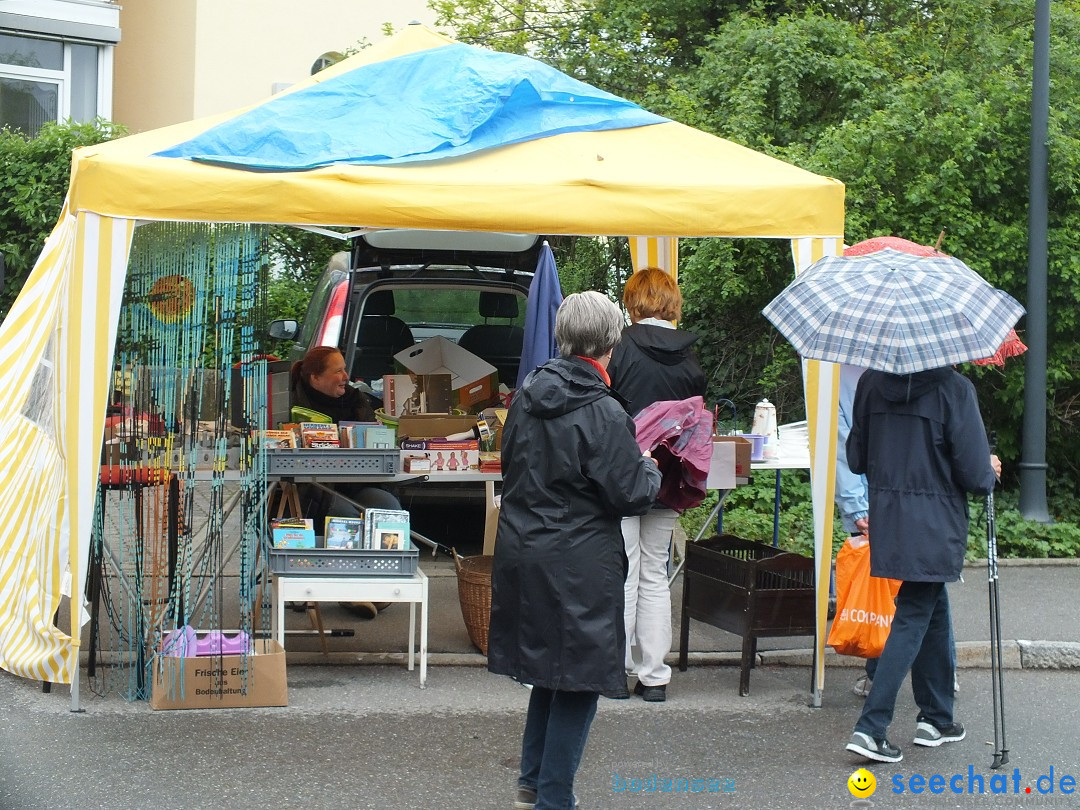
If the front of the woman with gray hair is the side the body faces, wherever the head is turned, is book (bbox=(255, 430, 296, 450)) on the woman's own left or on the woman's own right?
on the woman's own left

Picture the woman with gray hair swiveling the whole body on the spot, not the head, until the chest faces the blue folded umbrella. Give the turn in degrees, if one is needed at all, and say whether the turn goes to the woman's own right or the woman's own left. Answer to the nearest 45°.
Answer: approximately 45° to the woman's own left

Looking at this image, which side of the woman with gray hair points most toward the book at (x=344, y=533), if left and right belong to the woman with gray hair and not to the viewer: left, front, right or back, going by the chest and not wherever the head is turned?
left

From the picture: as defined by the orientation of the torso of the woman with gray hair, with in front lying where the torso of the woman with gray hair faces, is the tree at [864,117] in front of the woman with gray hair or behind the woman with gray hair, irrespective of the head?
in front

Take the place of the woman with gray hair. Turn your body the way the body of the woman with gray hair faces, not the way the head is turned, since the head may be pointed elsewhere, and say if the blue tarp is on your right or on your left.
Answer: on your left

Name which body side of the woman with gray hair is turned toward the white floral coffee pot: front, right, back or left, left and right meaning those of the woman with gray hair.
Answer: front

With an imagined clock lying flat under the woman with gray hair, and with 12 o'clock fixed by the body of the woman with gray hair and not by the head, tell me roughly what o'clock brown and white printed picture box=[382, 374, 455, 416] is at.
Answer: The brown and white printed picture is roughly at 10 o'clock from the woman with gray hair.

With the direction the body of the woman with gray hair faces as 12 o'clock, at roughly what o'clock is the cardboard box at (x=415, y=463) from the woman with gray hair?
The cardboard box is roughly at 10 o'clock from the woman with gray hair.

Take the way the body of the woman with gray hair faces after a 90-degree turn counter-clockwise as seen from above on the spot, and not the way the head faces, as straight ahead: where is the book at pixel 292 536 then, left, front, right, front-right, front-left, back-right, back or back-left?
front

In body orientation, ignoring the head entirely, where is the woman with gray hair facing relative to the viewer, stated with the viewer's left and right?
facing away from the viewer and to the right of the viewer

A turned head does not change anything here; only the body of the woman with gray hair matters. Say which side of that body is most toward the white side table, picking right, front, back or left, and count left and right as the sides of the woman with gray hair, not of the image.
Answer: left

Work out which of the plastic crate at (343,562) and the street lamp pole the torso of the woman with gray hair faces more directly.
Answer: the street lamp pole

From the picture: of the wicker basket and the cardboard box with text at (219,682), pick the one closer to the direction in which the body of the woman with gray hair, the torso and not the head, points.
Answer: the wicker basket

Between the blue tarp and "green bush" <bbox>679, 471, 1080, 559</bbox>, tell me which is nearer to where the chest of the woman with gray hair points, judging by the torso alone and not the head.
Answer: the green bush

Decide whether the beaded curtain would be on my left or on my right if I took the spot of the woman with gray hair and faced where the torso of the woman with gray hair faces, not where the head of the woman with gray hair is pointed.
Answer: on my left
